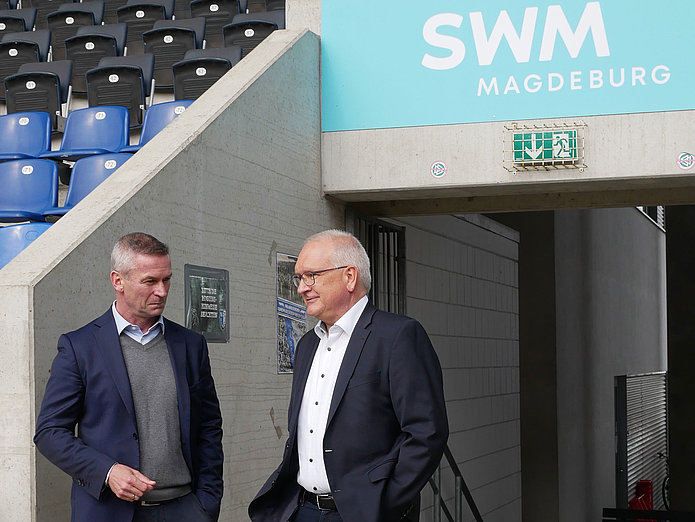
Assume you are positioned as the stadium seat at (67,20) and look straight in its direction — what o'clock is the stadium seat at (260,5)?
the stadium seat at (260,5) is roughly at 8 o'clock from the stadium seat at (67,20).

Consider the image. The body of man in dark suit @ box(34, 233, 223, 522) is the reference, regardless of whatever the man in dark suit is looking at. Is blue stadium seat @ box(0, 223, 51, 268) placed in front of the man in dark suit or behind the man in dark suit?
behind

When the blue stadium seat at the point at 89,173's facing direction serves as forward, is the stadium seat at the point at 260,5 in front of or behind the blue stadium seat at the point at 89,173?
behind

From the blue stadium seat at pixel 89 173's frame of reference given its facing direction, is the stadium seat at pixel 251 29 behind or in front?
behind

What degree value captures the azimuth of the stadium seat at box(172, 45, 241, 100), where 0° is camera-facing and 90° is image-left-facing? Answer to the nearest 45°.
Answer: approximately 45°

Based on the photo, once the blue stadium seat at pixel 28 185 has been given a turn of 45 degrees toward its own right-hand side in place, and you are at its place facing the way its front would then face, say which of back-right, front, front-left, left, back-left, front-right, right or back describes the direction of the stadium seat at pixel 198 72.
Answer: back-right

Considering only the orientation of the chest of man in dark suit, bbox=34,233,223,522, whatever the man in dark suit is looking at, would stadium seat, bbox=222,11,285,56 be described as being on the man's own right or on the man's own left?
on the man's own left

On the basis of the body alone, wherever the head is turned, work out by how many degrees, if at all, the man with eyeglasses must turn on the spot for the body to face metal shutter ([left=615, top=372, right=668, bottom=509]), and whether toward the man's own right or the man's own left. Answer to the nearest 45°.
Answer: approximately 135° to the man's own right

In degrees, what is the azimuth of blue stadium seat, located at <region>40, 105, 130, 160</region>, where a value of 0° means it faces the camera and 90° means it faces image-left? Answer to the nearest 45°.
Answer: approximately 45°
